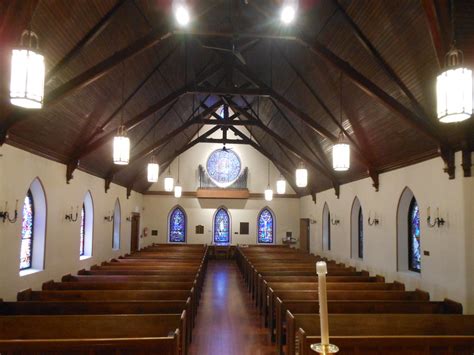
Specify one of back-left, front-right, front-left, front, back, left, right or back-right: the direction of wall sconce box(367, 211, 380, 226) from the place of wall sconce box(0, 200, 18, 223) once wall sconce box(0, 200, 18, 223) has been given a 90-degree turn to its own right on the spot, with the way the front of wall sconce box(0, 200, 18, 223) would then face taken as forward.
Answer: back-left

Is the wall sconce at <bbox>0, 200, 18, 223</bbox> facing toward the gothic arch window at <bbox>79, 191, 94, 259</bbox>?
no

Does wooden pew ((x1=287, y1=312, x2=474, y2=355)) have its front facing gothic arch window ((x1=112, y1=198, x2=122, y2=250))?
no

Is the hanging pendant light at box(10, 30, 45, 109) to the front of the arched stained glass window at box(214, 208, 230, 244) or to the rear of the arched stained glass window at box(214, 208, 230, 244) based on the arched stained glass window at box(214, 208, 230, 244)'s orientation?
to the front

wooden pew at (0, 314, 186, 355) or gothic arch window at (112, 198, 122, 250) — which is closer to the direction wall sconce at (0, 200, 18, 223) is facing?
the wooden pew

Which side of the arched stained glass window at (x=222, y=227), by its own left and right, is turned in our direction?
front

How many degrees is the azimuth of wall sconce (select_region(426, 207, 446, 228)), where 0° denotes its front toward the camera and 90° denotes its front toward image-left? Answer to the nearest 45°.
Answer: approximately 45°

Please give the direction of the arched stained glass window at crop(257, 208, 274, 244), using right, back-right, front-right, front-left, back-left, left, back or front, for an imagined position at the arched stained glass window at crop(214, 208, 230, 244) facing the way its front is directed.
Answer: left

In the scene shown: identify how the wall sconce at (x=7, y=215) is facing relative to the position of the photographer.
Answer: facing the viewer and to the right of the viewer

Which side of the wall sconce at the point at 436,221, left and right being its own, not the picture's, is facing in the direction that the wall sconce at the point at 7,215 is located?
front

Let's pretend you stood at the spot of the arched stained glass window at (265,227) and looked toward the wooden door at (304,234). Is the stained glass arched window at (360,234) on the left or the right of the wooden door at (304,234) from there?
right

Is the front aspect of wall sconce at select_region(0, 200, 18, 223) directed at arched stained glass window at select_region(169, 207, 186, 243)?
no
